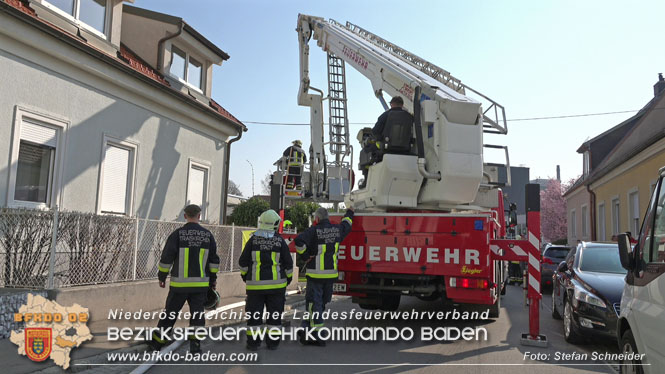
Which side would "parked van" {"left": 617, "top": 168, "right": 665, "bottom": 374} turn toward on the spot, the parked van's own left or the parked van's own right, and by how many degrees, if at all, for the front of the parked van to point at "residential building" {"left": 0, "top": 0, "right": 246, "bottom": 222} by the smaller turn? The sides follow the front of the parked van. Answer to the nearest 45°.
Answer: approximately 45° to the parked van's own left

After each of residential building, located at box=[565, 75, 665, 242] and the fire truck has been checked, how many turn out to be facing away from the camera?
1

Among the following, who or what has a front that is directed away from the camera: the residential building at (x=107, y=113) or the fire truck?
the fire truck

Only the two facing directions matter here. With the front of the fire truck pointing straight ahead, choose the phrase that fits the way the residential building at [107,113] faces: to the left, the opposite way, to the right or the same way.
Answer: to the right

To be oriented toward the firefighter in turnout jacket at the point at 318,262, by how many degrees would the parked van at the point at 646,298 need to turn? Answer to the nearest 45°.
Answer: approximately 45° to its left

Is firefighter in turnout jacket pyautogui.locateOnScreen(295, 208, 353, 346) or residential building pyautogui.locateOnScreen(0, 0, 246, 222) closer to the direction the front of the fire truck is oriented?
the residential building

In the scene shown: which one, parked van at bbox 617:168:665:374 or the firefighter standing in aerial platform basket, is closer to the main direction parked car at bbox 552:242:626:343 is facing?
the parked van

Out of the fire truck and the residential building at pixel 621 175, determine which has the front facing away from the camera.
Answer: the fire truck

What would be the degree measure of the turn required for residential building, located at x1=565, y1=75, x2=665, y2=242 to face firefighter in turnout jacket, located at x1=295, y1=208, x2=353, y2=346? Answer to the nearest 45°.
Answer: approximately 45° to its left

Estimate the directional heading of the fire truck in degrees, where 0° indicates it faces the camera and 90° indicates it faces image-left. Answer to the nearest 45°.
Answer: approximately 180°

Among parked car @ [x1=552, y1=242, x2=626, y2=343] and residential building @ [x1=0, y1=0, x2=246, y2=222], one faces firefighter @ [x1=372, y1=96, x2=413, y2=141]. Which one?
the residential building

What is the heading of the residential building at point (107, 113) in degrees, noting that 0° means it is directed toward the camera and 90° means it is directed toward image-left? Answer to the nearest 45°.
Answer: approximately 315°

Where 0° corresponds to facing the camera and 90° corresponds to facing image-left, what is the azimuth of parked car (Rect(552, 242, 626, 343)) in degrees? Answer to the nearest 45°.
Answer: approximately 315°

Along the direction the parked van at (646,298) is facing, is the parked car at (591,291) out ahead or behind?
ahead

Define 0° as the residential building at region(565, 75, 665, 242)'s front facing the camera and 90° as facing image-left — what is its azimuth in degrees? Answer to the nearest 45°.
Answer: approximately 45°
